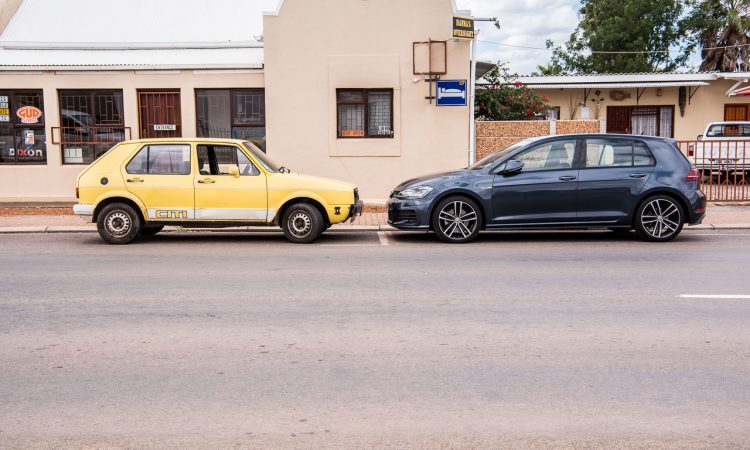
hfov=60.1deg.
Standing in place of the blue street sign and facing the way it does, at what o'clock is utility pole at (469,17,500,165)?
The utility pole is roughly at 9 o'clock from the blue street sign.

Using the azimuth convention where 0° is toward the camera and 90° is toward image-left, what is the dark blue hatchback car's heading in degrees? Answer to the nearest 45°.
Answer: approximately 90°

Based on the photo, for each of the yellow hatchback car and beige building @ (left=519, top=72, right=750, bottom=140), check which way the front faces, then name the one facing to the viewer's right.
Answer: the yellow hatchback car

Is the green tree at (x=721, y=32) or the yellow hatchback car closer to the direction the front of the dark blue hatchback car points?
the yellow hatchback car

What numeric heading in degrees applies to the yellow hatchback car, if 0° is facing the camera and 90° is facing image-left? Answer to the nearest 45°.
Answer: approximately 270°

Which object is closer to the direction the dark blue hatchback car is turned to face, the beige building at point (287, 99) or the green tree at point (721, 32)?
the beige building

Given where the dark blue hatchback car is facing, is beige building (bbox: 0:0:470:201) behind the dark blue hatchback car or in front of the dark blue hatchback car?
in front

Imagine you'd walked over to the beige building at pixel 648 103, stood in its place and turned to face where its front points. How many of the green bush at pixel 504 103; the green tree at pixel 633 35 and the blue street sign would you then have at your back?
1

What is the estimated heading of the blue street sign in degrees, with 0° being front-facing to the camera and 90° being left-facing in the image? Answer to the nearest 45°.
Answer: approximately 0°

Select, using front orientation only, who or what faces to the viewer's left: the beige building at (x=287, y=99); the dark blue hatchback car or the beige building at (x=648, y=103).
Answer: the dark blue hatchback car

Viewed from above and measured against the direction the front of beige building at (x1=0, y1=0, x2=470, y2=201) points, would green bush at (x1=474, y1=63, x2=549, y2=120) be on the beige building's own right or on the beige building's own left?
on the beige building's own left

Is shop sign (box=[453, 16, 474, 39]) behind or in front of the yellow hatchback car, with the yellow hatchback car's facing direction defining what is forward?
in front

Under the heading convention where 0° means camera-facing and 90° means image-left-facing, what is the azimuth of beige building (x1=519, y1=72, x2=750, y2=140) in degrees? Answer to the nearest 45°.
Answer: approximately 0°
